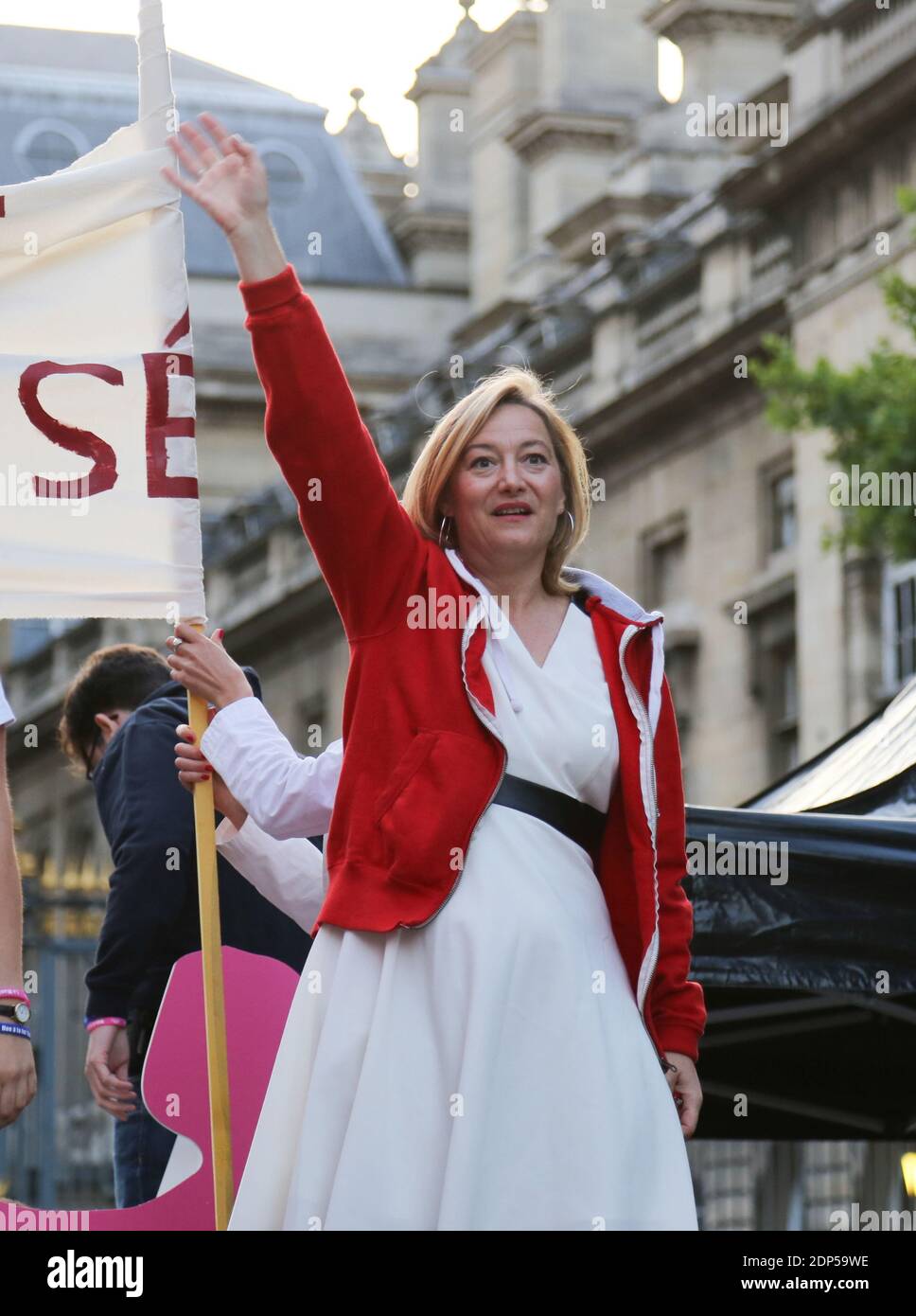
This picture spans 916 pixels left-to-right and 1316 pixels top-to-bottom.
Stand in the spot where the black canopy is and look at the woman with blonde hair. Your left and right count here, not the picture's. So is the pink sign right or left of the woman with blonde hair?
right

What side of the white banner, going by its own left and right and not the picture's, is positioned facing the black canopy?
left

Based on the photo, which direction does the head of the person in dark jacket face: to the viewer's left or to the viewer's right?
to the viewer's left

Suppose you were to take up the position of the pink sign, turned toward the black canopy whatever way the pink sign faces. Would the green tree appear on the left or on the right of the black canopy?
left

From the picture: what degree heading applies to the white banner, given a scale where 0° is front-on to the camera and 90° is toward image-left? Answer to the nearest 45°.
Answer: approximately 0°

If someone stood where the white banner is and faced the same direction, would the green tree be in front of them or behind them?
behind

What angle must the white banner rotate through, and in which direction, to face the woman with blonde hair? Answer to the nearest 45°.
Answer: approximately 45° to its left

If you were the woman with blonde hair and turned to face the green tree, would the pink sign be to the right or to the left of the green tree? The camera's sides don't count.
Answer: left
